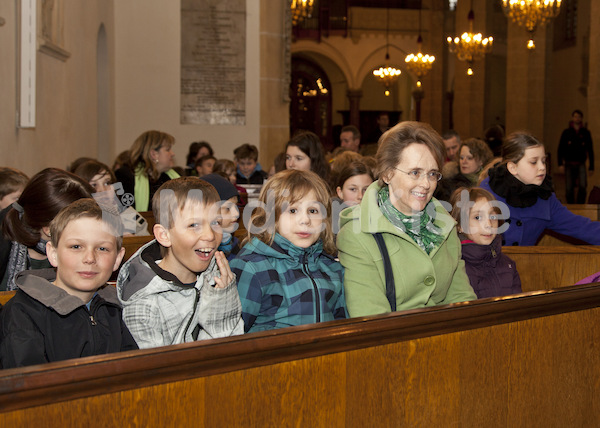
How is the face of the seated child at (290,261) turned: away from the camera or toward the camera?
toward the camera

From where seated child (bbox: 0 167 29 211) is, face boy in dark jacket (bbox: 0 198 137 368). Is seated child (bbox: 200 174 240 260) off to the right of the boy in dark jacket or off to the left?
left

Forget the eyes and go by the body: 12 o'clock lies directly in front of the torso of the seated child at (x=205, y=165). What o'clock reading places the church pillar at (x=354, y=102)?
The church pillar is roughly at 8 o'clock from the seated child.

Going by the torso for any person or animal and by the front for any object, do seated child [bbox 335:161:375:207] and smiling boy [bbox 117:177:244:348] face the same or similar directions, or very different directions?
same or similar directions

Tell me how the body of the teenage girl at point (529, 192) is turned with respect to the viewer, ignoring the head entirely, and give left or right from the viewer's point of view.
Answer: facing the viewer and to the right of the viewer

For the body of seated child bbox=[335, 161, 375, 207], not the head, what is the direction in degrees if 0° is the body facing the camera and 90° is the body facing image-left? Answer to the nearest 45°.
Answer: approximately 315°

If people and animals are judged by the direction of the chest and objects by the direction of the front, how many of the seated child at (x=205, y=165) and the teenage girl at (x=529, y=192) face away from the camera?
0

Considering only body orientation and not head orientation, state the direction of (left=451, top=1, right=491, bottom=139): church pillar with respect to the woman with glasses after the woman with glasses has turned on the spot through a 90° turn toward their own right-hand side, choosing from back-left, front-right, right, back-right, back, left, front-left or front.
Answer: back-right

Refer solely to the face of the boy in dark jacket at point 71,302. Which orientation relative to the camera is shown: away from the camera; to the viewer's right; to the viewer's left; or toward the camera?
toward the camera

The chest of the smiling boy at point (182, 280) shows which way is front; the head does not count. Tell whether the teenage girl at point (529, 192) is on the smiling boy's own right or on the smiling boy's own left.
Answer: on the smiling boy's own left

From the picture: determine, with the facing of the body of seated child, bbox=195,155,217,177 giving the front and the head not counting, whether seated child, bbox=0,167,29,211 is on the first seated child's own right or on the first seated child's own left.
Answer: on the first seated child's own right

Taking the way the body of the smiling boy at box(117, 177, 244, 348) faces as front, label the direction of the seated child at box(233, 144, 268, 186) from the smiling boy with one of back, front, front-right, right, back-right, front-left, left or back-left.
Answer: back-left

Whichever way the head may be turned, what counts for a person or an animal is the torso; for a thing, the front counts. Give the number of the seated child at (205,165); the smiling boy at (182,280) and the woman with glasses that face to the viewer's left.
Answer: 0

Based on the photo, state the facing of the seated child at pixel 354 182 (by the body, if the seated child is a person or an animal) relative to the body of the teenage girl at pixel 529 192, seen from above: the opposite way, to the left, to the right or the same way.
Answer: the same way

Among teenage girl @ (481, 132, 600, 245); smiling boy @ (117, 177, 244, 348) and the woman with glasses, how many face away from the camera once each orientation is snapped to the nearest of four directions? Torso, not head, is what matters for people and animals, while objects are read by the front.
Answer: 0

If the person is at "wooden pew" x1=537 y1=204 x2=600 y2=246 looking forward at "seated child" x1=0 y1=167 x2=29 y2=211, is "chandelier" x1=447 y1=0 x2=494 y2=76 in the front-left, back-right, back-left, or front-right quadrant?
back-right

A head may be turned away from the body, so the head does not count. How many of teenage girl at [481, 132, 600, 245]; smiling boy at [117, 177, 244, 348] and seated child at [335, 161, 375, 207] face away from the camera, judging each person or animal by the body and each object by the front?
0

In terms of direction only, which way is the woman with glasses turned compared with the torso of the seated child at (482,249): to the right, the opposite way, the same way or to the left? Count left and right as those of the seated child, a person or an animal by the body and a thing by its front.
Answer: the same way

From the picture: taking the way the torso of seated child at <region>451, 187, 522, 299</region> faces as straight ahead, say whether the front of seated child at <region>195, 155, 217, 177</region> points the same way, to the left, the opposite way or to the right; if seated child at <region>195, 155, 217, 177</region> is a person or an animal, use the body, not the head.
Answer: the same way

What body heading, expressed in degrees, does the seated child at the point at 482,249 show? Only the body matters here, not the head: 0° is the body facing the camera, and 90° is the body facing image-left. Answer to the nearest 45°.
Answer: approximately 315°

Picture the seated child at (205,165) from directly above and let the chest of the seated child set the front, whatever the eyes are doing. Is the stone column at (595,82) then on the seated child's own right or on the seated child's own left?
on the seated child's own left

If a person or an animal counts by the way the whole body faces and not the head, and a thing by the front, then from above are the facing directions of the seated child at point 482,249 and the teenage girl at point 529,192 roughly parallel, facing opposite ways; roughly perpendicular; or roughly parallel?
roughly parallel
